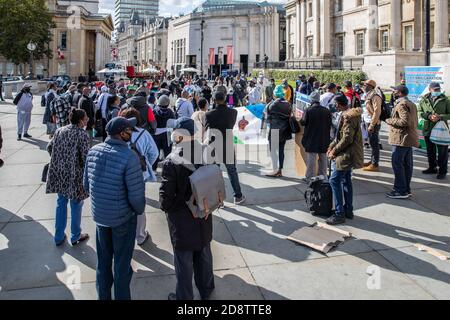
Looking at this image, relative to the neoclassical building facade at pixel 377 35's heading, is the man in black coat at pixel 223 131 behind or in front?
in front

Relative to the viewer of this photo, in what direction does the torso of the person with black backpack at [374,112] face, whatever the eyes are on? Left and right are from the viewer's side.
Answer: facing to the left of the viewer

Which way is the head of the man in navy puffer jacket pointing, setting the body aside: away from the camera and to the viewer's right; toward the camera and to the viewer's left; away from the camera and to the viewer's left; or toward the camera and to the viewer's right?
away from the camera and to the viewer's right

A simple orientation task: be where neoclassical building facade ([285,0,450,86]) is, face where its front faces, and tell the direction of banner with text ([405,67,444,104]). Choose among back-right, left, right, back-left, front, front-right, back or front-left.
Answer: front-left

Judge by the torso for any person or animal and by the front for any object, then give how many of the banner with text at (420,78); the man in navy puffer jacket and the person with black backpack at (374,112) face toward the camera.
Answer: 1

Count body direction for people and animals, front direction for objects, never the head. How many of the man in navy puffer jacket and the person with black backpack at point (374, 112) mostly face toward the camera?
0

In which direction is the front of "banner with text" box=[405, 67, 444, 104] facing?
toward the camera

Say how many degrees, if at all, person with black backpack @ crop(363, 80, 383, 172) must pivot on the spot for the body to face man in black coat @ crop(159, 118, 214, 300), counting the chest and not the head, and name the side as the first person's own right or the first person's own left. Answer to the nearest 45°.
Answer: approximately 90° to the first person's own left

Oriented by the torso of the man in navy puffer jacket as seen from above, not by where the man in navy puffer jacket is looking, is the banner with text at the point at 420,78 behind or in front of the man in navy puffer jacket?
in front

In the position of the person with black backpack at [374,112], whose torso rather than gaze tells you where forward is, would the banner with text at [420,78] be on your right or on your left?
on your right

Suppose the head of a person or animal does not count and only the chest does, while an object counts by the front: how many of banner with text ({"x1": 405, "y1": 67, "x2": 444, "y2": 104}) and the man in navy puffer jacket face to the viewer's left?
0

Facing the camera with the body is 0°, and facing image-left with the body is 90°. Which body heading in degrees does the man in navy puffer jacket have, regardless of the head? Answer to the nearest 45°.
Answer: approximately 225°

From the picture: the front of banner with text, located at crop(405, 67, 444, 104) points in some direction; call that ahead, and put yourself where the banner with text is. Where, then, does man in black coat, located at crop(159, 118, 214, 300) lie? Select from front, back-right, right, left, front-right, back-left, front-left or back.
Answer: front
